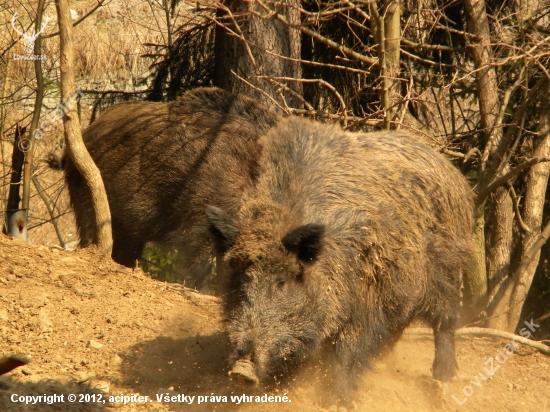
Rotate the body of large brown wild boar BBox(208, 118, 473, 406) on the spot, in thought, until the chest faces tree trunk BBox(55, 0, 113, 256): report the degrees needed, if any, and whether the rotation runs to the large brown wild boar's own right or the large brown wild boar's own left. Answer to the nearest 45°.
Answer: approximately 90° to the large brown wild boar's own right

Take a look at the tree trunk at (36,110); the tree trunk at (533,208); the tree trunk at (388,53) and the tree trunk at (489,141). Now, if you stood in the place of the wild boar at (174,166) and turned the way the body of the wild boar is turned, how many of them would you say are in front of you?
3

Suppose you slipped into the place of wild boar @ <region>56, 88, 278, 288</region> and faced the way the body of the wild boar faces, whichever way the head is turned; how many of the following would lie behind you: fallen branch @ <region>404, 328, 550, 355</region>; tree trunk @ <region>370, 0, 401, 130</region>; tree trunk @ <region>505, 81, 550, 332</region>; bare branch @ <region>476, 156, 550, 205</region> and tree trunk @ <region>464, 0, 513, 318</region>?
0

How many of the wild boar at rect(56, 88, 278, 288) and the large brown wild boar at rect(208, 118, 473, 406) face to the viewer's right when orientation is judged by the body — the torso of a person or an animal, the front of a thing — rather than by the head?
1

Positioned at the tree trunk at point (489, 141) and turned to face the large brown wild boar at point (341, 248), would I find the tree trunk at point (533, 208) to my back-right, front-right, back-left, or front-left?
back-left

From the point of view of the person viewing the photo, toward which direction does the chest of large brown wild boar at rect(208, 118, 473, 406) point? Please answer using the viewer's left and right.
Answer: facing the viewer and to the left of the viewer

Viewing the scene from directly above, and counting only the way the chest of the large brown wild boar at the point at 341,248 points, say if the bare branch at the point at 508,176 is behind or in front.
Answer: behind

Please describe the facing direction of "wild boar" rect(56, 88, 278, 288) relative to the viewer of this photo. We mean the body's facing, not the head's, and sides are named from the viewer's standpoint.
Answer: facing to the right of the viewer

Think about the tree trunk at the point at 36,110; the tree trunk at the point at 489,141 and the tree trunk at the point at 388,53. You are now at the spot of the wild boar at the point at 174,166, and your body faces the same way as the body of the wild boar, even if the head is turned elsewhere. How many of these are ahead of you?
2

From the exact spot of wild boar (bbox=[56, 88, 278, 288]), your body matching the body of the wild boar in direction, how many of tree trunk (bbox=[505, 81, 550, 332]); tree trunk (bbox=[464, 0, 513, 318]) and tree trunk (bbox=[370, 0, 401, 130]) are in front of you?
3

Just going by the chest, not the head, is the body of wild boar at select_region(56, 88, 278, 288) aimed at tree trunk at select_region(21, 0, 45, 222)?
no

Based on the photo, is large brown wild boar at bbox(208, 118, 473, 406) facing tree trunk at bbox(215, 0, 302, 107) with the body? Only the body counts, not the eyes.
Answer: no

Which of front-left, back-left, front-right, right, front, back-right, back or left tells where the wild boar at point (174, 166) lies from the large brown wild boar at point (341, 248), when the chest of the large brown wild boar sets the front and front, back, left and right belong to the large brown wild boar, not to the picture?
right

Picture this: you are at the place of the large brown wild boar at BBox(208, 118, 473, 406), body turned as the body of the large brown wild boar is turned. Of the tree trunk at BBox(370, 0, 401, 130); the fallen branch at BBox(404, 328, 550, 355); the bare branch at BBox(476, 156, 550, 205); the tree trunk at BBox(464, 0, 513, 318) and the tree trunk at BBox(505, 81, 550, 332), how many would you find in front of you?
0

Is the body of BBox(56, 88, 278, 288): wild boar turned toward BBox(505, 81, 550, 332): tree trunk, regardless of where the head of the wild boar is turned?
yes
